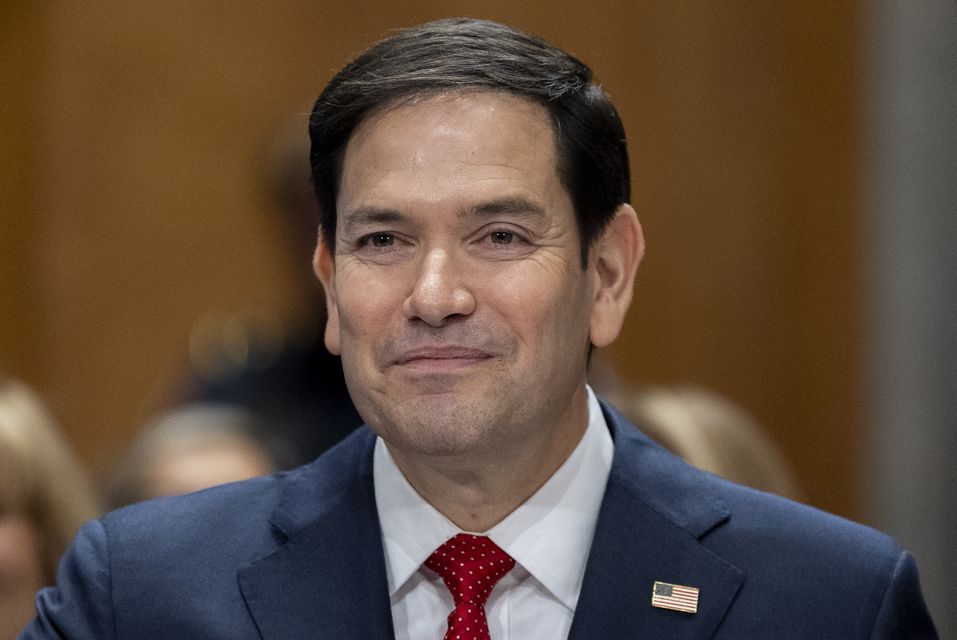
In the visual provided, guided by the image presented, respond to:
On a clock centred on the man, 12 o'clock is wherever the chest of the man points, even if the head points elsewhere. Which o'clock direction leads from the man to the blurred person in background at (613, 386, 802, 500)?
The blurred person in background is roughly at 7 o'clock from the man.

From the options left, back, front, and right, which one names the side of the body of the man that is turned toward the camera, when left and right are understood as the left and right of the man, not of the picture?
front

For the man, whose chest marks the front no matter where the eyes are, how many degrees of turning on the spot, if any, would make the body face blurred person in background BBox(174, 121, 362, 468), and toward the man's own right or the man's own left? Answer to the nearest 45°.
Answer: approximately 180°
